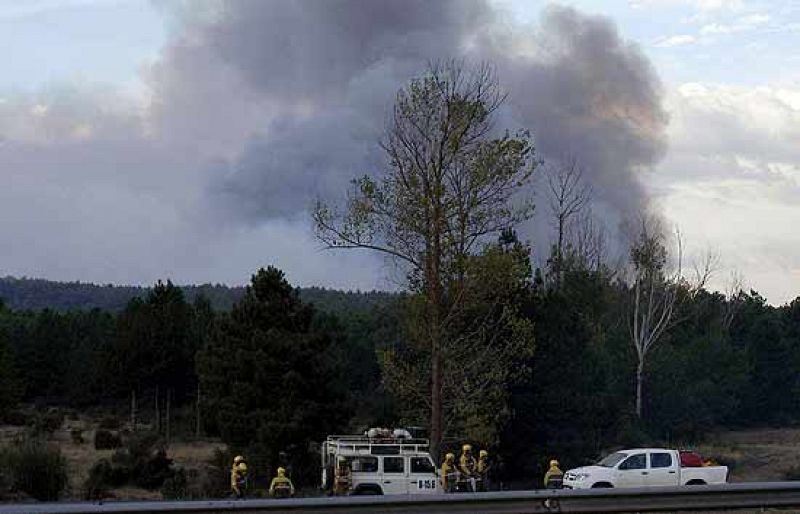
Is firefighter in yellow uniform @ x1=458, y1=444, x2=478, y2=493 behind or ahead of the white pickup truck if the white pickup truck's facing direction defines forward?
ahead

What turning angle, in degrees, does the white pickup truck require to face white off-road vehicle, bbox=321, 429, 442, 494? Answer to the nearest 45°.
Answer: approximately 45° to its right

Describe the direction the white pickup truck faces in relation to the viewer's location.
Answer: facing the viewer and to the left of the viewer

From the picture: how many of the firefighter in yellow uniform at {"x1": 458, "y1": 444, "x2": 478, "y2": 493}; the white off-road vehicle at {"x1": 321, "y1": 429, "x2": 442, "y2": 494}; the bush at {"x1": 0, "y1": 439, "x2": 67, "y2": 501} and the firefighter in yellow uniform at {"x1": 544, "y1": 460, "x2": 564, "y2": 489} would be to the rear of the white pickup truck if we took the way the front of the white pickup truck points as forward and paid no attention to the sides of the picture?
0

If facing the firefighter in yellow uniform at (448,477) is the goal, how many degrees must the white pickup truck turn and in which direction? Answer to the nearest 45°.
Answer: approximately 45° to its right

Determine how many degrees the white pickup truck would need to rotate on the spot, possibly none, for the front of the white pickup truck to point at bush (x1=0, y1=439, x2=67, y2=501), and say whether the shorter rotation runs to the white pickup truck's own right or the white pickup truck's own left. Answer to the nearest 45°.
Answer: approximately 45° to the white pickup truck's own right

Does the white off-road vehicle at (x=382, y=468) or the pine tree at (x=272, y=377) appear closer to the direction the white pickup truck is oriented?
the white off-road vehicle

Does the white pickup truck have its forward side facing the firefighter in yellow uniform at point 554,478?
yes

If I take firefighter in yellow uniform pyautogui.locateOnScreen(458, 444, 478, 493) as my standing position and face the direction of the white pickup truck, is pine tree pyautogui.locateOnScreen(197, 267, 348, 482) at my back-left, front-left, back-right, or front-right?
back-left

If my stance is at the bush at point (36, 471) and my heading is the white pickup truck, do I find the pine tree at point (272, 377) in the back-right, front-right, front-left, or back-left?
front-left

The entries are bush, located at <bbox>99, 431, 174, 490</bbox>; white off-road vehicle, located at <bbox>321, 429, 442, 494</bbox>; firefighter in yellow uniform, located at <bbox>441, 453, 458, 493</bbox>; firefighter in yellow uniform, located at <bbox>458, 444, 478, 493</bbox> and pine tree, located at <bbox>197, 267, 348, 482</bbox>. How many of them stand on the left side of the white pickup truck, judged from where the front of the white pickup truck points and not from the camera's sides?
0
